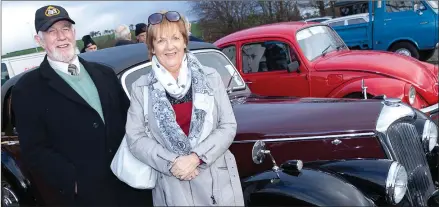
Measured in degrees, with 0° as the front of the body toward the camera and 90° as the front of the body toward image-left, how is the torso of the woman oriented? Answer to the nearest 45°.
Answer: approximately 0°

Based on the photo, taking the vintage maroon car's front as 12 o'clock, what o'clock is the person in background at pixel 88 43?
The person in background is roughly at 6 o'clock from the vintage maroon car.

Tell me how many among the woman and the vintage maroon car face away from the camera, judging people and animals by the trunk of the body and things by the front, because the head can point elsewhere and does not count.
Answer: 0

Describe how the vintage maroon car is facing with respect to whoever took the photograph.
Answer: facing the viewer and to the right of the viewer

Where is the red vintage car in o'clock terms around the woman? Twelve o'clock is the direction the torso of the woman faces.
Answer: The red vintage car is roughly at 7 o'clock from the woman.

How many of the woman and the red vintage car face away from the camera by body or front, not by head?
0

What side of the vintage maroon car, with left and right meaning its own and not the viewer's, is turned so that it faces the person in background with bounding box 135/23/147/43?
back

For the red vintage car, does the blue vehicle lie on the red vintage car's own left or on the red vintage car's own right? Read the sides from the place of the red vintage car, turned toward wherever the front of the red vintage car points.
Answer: on the red vintage car's own left

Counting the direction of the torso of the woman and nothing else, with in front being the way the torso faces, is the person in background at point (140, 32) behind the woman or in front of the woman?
behind

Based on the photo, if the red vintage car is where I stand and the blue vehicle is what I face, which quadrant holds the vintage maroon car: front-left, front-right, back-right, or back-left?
back-right

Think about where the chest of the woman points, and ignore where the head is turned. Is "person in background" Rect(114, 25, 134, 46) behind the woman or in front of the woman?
behind
